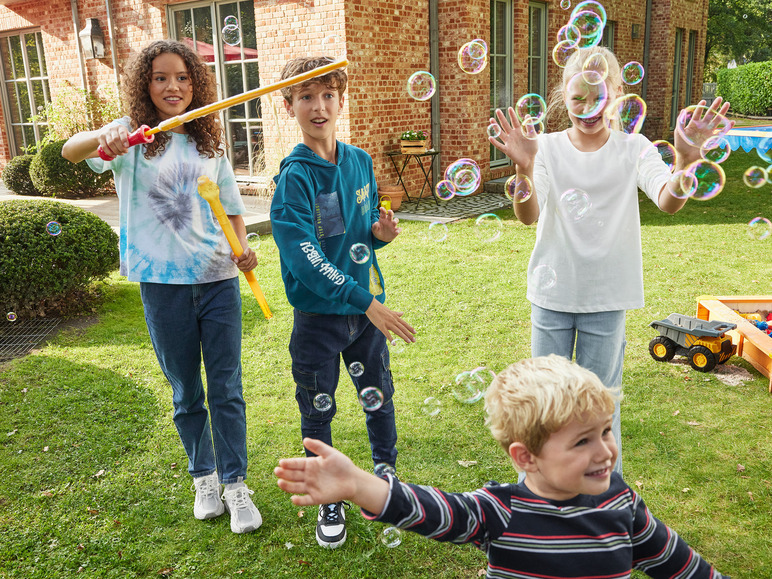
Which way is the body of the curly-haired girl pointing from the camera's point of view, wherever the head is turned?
toward the camera

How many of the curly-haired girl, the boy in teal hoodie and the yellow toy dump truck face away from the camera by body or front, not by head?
0

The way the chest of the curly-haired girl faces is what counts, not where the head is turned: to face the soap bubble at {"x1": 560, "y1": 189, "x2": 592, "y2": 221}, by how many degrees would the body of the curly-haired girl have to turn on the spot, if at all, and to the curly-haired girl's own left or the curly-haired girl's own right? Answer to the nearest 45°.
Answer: approximately 45° to the curly-haired girl's own left

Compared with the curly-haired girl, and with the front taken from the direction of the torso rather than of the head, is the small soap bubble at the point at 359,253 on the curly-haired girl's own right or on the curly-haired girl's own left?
on the curly-haired girl's own left

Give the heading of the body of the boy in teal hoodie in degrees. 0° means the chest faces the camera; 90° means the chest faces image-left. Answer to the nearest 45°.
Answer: approximately 315°

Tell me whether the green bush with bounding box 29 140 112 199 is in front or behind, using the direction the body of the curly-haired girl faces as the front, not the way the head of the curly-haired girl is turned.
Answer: behind

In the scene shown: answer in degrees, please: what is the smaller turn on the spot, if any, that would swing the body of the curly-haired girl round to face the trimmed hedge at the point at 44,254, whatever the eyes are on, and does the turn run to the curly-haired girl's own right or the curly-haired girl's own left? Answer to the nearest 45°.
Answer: approximately 180°

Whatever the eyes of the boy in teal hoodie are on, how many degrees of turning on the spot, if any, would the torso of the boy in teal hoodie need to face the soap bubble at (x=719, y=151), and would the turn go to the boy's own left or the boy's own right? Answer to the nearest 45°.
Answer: approximately 45° to the boy's own left

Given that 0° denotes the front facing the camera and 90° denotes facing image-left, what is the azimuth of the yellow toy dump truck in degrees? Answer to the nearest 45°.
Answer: approximately 315°
